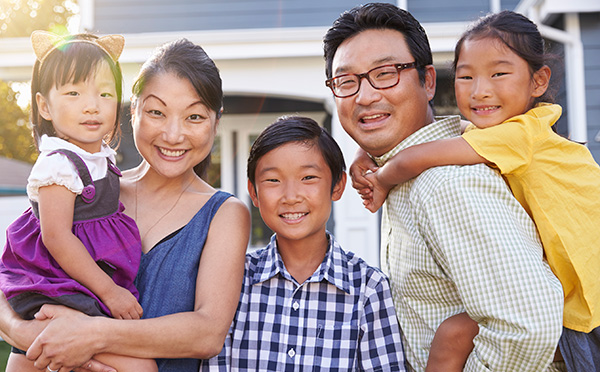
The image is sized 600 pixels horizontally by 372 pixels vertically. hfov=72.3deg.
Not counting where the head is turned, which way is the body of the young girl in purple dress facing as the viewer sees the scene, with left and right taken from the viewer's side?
facing the viewer and to the right of the viewer

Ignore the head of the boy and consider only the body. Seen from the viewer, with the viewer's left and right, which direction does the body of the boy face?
facing the viewer

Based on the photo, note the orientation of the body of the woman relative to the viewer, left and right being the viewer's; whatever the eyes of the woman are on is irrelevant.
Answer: facing the viewer and to the left of the viewer

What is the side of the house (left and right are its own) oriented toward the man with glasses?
front

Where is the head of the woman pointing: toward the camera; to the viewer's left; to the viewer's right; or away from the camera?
toward the camera

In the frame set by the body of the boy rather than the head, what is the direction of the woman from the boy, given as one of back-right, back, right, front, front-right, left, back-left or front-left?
right

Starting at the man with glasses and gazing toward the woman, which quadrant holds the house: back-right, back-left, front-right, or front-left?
front-right

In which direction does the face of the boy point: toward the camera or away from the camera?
toward the camera

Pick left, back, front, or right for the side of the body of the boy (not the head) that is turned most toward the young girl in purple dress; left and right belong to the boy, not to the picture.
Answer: right

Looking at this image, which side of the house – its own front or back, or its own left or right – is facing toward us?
front

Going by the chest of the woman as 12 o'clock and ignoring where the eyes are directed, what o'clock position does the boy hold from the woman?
The boy is roughly at 8 o'clock from the woman.

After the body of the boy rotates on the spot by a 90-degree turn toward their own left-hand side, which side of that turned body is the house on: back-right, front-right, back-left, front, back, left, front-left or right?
left

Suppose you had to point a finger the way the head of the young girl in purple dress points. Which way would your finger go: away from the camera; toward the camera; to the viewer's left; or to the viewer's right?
toward the camera
